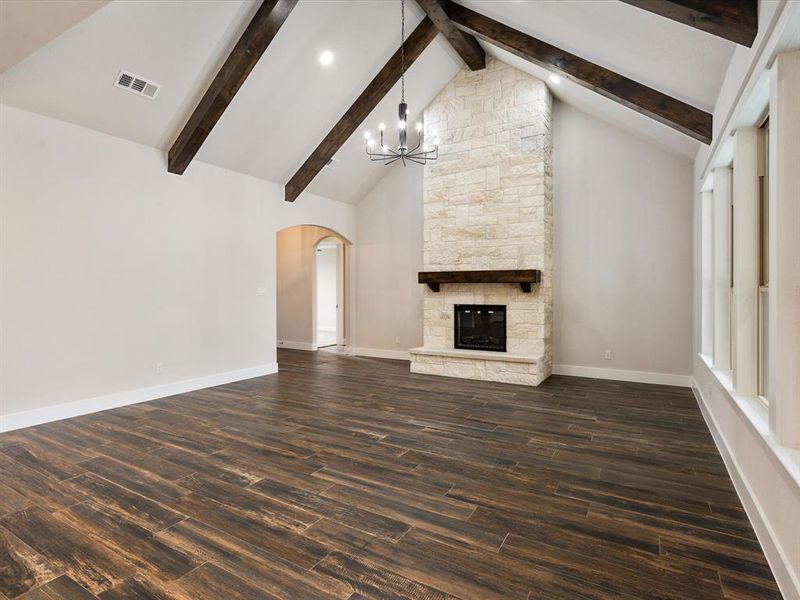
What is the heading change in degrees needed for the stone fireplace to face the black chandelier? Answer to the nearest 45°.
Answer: approximately 45° to its right

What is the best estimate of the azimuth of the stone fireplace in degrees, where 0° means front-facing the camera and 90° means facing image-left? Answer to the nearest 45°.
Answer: approximately 0°
